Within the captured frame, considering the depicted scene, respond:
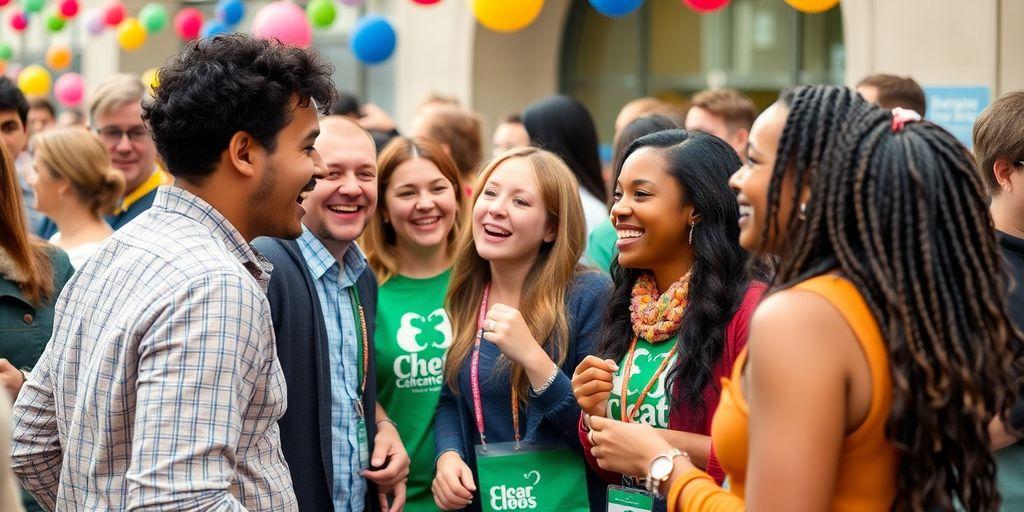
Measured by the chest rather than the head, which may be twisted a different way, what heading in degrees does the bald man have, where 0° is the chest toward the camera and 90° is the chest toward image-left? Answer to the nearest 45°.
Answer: approximately 315°

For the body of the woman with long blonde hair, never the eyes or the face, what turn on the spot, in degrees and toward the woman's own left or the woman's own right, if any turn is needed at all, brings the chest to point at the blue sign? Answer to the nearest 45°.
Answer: approximately 180°

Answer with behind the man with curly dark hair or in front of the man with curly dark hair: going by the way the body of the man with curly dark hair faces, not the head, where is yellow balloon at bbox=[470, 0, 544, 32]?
in front

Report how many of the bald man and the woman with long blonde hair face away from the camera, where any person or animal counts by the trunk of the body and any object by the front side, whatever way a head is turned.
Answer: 0

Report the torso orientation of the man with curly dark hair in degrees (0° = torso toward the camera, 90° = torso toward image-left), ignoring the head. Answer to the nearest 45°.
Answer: approximately 225°

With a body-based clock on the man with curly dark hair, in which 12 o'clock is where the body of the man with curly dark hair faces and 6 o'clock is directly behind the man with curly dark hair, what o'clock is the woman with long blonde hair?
The woman with long blonde hair is roughly at 12 o'clock from the man with curly dark hair.

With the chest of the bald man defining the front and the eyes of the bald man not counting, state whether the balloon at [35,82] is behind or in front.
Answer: behind

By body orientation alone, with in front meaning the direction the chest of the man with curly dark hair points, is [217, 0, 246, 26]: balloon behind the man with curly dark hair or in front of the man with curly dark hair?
in front

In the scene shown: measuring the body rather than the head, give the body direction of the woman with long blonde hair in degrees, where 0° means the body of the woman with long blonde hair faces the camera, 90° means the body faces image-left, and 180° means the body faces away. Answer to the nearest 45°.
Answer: approximately 45°

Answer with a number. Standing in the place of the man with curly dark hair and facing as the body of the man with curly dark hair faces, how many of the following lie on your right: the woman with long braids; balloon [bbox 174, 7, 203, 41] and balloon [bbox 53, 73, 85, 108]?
1

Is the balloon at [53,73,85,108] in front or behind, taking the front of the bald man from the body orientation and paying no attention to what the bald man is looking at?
behind

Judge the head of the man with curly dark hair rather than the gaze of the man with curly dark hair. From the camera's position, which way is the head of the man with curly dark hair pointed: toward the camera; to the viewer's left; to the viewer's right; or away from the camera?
to the viewer's right

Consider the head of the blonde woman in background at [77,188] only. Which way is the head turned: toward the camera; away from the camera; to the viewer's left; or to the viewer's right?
to the viewer's left

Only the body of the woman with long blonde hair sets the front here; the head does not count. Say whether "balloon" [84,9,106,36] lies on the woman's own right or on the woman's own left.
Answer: on the woman's own right

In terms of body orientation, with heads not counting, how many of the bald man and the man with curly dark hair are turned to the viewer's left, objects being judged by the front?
0
